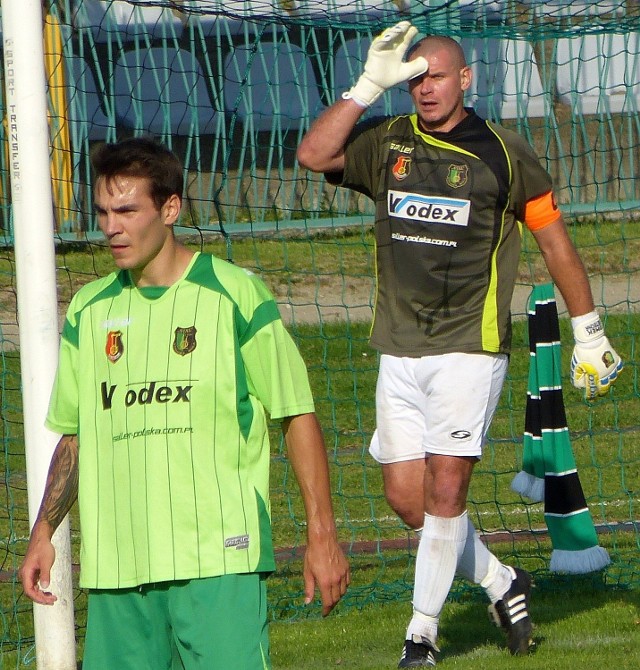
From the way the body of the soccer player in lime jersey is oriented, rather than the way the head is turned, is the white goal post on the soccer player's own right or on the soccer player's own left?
on the soccer player's own right

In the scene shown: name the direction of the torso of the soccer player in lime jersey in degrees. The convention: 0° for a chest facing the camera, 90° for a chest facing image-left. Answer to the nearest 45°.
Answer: approximately 45°

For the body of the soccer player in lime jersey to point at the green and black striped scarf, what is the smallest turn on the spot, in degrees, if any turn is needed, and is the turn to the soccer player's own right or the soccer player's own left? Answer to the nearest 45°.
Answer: approximately 180°

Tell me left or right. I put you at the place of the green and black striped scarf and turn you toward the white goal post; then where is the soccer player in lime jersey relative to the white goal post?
left

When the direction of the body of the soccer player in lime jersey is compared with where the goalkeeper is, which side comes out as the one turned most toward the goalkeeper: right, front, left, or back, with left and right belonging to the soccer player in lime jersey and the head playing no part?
back

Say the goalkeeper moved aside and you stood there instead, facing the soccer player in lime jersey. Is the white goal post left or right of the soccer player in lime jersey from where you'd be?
right
